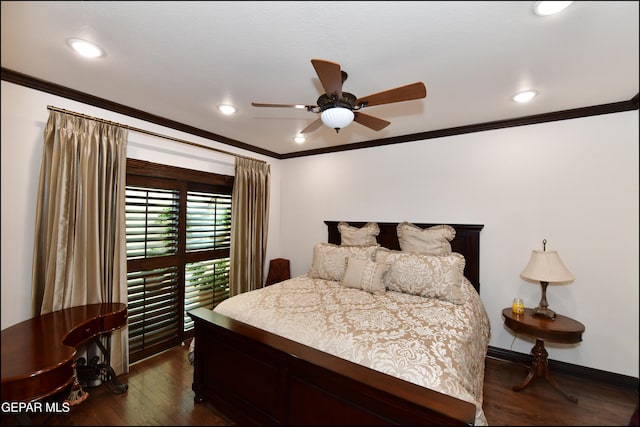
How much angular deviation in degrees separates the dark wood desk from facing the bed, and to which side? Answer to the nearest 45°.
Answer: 0° — it already faces it

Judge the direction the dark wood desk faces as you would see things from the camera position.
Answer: facing the viewer and to the right of the viewer

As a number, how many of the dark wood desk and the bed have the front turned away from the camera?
0

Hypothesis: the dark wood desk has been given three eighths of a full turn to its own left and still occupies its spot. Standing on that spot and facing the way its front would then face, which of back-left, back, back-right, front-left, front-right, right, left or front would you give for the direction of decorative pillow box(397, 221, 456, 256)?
right

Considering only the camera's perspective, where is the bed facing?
facing the viewer and to the left of the viewer

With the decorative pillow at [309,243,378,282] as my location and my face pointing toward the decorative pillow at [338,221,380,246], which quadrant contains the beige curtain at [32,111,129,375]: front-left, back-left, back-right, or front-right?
back-left

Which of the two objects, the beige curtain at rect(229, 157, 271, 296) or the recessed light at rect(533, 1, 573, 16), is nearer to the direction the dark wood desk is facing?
the recessed light
